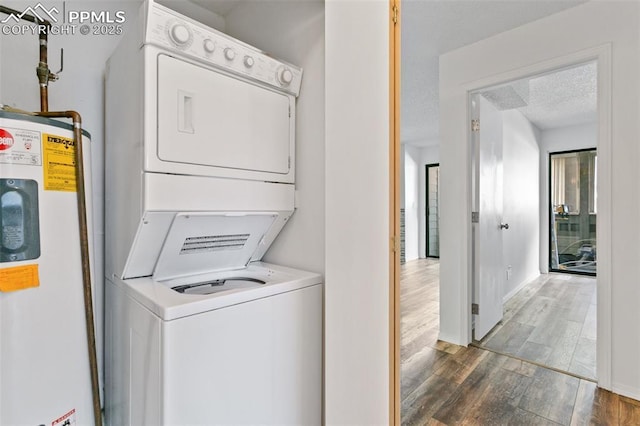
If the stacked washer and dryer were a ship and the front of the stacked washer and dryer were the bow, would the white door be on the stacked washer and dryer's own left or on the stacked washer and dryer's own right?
on the stacked washer and dryer's own left

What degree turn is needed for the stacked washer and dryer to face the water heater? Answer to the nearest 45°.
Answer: approximately 135° to its right

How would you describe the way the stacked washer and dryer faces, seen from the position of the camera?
facing the viewer and to the right of the viewer
